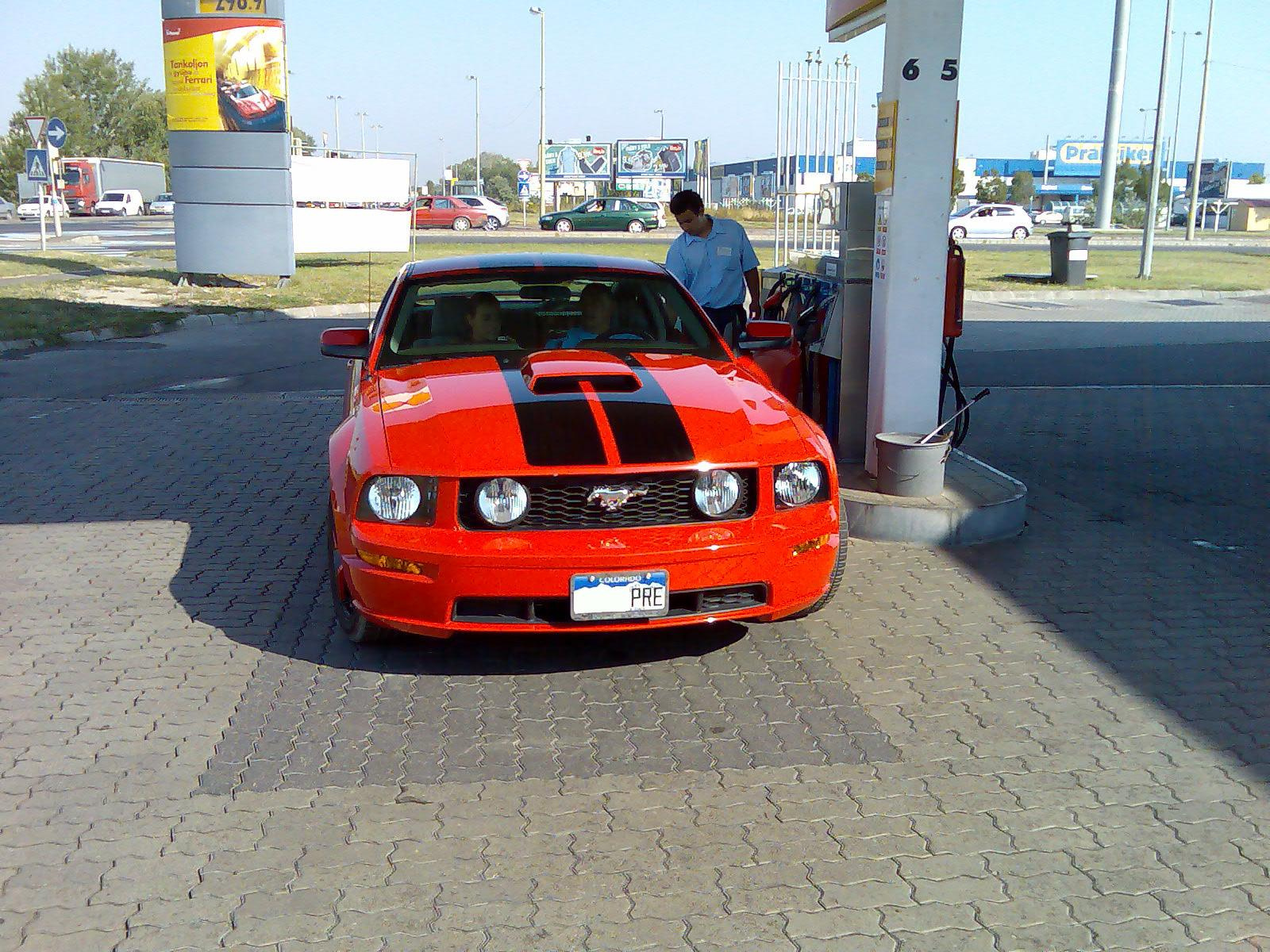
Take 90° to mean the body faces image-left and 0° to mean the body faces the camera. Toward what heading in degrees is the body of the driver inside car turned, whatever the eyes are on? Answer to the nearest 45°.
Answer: approximately 0°

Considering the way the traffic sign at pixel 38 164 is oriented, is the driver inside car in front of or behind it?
in front

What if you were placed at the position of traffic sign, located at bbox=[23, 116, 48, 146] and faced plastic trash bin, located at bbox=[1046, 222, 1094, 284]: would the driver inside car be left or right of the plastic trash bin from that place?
right

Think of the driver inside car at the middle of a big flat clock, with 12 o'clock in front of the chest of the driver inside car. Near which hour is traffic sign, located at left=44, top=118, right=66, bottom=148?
The traffic sign is roughly at 5 o'clock from the driver inside car.

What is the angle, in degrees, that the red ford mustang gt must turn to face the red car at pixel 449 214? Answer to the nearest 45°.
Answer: approximately 180°

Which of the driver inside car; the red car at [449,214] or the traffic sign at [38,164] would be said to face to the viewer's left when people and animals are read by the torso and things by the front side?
the red car

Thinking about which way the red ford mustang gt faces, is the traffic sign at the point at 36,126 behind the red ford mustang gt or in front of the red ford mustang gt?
behind

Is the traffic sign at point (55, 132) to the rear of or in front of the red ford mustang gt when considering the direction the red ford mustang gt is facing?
to the rear

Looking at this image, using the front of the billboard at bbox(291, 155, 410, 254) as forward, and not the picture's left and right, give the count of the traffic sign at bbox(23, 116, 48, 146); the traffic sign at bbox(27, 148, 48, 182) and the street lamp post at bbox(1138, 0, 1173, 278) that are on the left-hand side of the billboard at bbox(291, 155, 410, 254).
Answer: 1

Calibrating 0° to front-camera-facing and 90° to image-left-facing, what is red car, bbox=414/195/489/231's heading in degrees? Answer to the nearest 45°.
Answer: approximately 90°

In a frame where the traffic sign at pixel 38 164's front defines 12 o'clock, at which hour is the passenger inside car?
The passenger inside car is roughly at 12 o'clock from the traffic sign.

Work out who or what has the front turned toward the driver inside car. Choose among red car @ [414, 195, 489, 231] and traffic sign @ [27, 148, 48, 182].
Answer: the traffic sign

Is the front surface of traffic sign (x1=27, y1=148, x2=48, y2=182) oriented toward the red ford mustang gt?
yes

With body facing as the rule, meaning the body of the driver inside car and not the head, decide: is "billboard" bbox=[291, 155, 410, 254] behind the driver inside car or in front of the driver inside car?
behind
